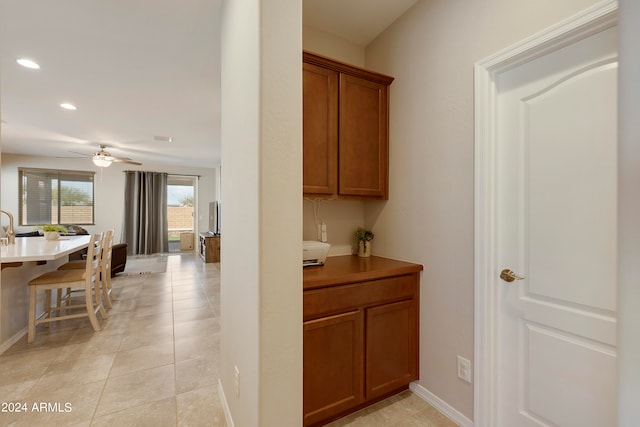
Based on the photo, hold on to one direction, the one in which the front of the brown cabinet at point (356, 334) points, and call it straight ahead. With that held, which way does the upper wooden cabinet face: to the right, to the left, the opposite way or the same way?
the same way

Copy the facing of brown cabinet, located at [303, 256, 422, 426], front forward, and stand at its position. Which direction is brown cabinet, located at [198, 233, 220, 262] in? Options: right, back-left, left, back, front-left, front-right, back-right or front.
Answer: back

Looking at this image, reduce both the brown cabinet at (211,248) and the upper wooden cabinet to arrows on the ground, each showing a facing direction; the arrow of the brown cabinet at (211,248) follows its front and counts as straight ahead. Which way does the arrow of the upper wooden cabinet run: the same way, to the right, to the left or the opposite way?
to the left

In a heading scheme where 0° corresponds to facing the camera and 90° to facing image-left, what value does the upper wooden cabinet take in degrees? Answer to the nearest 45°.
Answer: approximately 315°

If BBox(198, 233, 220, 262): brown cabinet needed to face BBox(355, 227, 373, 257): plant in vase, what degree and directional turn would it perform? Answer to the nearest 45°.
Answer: approximately 90° to its left

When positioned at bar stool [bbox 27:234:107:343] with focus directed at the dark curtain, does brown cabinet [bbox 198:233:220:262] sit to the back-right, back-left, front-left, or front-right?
front-right

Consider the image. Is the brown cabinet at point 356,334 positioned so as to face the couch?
no

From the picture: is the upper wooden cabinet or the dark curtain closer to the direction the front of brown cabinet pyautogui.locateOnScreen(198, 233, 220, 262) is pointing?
the dark curtain

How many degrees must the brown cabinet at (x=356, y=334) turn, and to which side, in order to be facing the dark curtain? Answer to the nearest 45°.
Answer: approximately 180°

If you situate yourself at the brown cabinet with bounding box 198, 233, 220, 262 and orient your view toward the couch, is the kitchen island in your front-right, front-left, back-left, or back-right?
front-left

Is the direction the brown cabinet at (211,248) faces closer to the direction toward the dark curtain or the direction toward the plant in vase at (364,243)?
the dark curtain

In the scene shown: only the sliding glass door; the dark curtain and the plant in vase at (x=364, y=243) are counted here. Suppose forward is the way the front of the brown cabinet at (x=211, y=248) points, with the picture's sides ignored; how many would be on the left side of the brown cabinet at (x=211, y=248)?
1

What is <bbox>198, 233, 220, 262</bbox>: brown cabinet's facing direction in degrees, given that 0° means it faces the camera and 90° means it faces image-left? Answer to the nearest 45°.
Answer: approximately 90°

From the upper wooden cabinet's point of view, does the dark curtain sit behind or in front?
behind

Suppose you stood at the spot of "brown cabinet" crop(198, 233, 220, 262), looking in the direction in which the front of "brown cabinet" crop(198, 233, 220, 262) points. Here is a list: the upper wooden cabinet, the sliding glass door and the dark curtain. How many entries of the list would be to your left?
1

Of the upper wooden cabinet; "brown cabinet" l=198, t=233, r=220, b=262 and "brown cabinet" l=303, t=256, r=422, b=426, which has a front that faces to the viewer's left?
"brown cabinet" l=198, t=233, r=220, b=262

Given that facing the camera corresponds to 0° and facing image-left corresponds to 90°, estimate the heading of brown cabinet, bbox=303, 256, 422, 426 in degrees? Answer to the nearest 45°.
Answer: approximately 315°

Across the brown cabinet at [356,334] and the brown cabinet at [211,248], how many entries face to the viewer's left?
1

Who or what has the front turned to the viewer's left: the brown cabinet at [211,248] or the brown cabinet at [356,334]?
the brown cabinet at [211,248]

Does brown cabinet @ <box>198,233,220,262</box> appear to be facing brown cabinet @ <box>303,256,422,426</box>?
no
